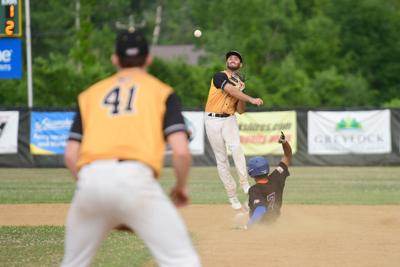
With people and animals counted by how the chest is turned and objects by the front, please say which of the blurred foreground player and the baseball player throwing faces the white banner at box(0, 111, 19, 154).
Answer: the blurred foreground player

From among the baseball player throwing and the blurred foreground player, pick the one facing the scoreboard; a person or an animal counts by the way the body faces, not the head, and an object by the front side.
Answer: the blurred foreground player

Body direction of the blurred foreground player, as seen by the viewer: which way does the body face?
away from the camera

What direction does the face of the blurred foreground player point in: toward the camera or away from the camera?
away from the camera

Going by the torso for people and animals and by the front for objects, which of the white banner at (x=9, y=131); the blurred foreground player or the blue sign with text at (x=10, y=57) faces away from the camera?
the blurred foreground player

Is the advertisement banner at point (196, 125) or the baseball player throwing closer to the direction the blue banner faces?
the baseball player throwing

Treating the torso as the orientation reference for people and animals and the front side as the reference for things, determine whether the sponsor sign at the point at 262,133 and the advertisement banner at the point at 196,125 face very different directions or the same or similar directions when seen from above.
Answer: same or similar directions

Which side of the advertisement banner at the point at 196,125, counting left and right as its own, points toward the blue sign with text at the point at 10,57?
right

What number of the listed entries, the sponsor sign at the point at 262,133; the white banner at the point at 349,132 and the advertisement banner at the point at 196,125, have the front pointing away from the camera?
0

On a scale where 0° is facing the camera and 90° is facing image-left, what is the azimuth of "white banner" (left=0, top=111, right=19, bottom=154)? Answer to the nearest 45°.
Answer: approximately 0°

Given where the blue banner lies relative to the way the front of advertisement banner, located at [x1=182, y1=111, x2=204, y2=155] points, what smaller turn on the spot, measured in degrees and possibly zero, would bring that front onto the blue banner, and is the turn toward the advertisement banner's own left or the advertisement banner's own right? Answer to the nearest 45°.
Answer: approximately 90° to the advertisement banner's own right

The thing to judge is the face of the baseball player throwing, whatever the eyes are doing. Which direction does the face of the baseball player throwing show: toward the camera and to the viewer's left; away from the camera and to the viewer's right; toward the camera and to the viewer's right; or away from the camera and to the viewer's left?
toward the camera and to the viewer's left

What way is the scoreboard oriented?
toward the camera

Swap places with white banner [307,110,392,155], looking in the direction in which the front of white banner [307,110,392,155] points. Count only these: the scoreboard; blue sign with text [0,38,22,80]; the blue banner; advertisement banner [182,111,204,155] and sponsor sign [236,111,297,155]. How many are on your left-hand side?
0

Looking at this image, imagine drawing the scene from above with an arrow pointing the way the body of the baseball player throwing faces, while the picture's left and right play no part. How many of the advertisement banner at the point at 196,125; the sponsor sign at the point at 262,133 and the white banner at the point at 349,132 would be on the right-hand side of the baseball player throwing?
0

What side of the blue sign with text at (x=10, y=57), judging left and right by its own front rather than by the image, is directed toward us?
front

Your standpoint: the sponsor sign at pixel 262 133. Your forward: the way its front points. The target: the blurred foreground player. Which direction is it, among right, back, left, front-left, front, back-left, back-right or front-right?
front

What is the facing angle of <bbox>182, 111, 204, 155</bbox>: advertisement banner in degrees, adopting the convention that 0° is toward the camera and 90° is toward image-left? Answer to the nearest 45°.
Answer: approximately 0°
